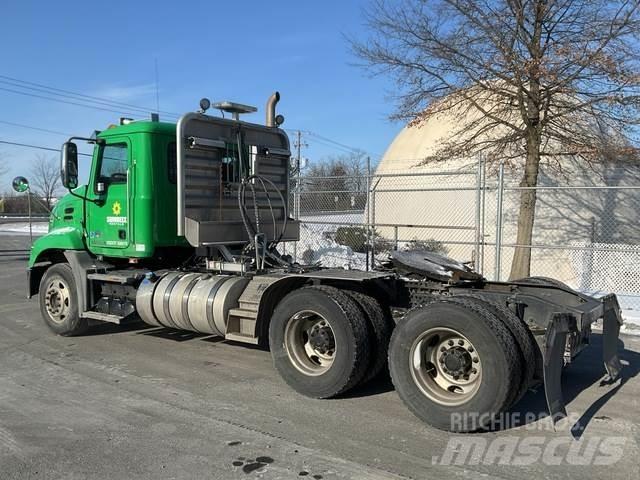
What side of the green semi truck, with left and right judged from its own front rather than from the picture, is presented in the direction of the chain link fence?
right

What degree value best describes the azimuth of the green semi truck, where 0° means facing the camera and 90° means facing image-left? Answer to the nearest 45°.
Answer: approximately 135°

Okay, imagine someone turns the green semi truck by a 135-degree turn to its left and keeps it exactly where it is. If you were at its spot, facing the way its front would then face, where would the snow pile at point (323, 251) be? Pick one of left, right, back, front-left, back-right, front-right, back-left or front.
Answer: back
